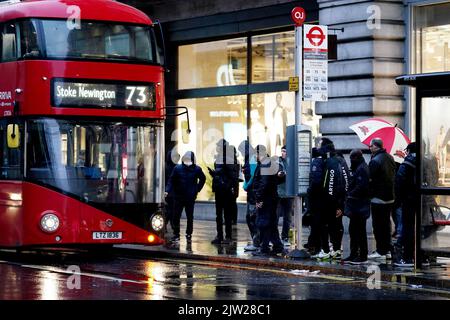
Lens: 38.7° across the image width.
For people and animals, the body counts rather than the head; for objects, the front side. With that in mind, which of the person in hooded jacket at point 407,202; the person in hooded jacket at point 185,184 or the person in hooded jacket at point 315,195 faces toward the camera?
the person in hooded jacket at point 185,184

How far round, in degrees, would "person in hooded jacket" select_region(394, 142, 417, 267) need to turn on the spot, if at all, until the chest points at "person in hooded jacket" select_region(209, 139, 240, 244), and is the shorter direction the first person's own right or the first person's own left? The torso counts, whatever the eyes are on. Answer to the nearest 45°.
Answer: approximately 45° to the first person's own right

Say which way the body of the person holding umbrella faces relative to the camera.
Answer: to the viewer's left

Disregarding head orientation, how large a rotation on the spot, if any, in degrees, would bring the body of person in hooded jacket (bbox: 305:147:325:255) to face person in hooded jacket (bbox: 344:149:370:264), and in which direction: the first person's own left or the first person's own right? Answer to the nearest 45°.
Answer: approximately 135° to the first person's own left

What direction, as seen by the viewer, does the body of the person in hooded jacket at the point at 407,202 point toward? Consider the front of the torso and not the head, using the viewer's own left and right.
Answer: facing to the left of the viewer

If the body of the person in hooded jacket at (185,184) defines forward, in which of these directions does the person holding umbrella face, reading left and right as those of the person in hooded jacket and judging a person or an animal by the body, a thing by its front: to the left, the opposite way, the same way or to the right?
to the right

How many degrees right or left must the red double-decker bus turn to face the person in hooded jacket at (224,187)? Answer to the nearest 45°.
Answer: approximately 90° to its left

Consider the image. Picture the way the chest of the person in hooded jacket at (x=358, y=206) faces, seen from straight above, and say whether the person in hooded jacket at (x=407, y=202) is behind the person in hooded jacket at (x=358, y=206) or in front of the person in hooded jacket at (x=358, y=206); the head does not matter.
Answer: behind

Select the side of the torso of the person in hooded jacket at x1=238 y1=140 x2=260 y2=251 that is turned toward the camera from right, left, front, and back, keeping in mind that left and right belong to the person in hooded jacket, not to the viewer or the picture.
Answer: left
